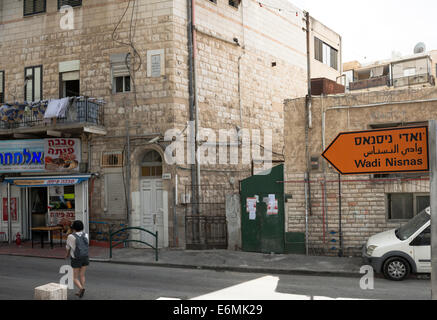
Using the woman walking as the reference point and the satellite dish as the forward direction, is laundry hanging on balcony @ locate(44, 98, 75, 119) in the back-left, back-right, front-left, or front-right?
front-left

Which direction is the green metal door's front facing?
toward the camera

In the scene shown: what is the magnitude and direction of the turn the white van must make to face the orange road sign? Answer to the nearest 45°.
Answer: approximately 90° to its left

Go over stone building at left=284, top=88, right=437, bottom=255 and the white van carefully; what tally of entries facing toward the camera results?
1

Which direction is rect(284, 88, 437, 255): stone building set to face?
toward the camera

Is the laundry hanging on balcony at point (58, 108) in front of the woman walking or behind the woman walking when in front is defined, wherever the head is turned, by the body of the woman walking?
in front

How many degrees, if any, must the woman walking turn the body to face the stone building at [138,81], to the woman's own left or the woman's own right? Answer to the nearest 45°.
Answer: approximately 45° to the woman's own right

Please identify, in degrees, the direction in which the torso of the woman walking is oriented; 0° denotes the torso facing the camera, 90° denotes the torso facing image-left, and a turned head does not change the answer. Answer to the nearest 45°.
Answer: approximately 135°

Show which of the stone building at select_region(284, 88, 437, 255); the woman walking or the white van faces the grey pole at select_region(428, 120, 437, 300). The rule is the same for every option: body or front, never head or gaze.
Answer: the stone building

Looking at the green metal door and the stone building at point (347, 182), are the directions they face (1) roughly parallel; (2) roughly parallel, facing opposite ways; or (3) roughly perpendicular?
roughly parallel
